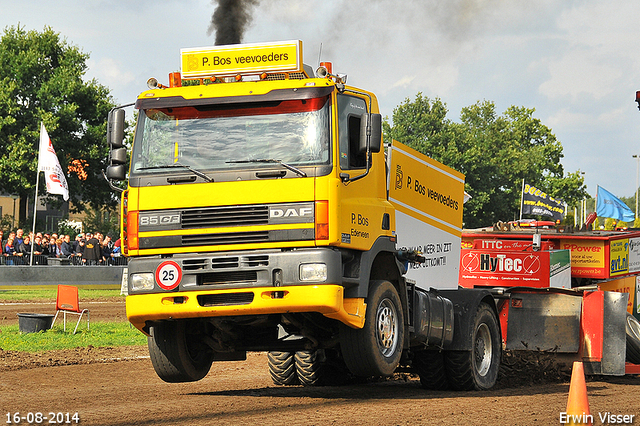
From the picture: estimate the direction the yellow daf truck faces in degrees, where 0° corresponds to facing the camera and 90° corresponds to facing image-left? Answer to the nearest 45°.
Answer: approximately 45°

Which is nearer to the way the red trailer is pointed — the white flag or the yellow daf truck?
the yellow daf truck

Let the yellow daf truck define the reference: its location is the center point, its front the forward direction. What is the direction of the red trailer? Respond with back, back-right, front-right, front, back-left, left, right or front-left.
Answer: back

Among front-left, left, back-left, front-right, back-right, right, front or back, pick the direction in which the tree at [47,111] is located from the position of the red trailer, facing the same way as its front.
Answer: right

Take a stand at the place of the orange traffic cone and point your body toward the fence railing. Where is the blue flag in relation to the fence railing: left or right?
right

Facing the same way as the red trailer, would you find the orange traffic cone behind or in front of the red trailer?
in front

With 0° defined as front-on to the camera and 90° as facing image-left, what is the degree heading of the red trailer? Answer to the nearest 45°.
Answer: approximately 45°

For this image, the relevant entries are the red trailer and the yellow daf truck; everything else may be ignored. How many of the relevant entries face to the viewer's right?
0

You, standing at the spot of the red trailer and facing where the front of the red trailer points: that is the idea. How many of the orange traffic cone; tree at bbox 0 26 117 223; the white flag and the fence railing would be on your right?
3

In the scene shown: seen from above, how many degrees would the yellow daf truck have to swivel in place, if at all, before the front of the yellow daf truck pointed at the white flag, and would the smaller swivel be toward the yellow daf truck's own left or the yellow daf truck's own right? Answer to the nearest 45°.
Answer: approximately 135° to the yellow daf truck's own right
